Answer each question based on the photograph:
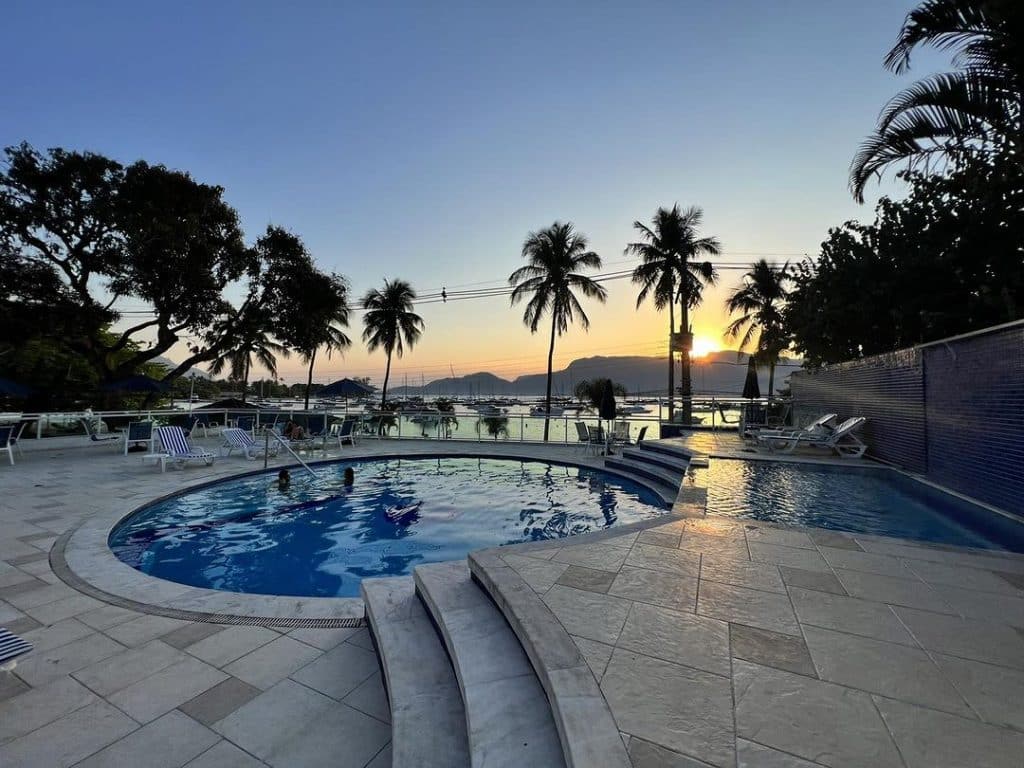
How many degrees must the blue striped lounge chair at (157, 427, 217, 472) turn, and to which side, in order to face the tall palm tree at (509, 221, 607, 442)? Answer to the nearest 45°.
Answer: approximately 45° to its left

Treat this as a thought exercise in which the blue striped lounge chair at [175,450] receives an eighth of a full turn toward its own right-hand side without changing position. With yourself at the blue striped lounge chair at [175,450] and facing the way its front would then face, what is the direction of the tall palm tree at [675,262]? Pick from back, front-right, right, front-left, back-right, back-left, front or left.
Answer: left

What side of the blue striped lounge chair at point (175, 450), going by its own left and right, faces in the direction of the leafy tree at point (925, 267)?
front

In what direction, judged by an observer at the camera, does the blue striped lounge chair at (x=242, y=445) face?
facing the viewer and to the right of the viewer

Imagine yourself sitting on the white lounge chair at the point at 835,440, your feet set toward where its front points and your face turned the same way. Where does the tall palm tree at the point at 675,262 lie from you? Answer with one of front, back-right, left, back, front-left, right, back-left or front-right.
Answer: front-right

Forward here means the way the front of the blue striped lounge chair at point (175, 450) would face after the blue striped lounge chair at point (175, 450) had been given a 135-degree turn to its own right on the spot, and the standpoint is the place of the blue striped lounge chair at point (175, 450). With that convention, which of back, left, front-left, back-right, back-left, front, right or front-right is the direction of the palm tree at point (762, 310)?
back

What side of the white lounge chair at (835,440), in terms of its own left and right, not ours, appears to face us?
left

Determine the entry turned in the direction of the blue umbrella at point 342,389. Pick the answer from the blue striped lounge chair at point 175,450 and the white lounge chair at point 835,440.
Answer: the white lounge chair

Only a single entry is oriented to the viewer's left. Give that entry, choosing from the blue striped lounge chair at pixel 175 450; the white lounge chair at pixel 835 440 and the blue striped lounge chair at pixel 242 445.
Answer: the white lounge chair

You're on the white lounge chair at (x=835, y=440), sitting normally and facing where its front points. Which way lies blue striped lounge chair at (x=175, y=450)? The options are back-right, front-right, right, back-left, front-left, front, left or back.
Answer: front-left

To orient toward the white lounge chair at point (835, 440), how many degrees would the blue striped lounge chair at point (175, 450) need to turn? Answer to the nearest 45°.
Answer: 0° — it already faces it

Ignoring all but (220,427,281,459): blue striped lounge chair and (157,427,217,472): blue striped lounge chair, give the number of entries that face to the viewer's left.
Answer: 0

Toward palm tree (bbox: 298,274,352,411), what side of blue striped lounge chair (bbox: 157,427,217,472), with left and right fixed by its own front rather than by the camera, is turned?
left

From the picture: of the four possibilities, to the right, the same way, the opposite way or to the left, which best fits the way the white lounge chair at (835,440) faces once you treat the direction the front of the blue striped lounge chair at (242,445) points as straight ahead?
the opposite way

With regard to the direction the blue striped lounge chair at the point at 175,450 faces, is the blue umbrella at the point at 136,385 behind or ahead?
behind

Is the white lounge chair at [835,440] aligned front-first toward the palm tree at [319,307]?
yes
